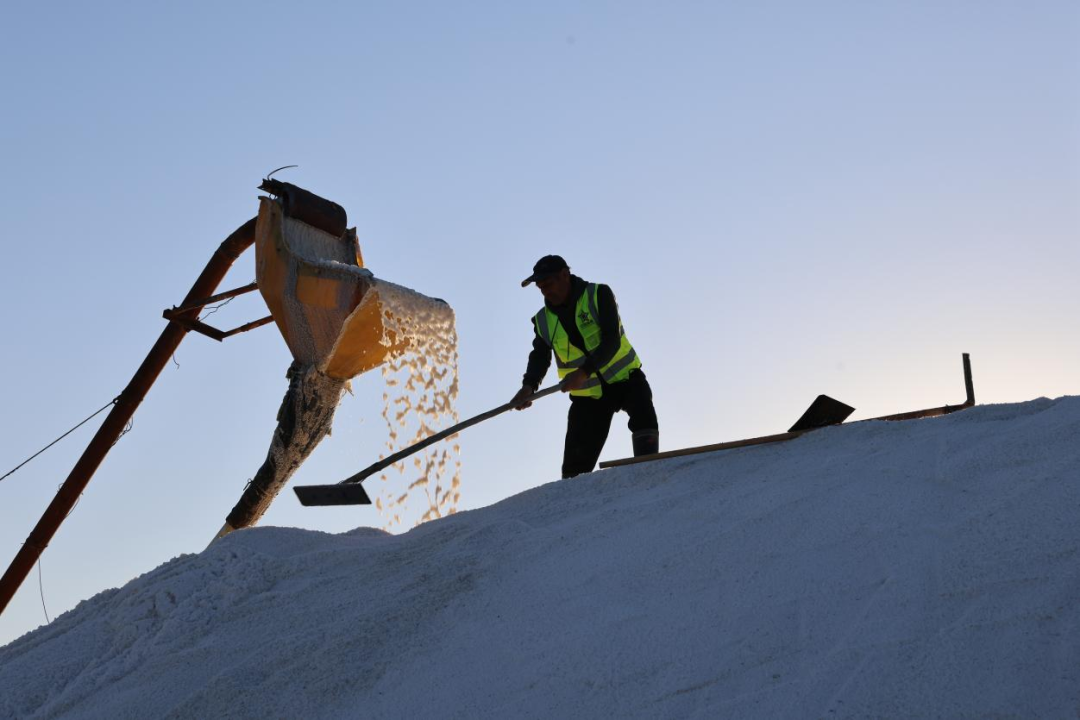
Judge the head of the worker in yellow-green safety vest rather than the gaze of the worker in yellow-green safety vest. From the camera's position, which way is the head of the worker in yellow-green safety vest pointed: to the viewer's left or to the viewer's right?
to the viewer's left

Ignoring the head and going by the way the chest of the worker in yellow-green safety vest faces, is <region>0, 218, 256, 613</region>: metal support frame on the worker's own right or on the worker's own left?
on the worker's own right

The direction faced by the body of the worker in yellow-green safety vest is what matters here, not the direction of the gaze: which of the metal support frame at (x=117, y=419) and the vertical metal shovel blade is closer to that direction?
the metal support frame

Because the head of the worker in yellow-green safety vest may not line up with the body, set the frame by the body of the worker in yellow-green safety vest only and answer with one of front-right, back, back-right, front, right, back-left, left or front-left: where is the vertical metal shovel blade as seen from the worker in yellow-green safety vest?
back-left

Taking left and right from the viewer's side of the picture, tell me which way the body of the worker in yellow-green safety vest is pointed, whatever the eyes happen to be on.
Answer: facing the viewer and to the left of the viewer

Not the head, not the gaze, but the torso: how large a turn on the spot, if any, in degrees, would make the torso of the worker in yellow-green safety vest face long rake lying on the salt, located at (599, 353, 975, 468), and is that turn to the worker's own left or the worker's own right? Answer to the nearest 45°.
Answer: approximately 90° to the worker's own left
